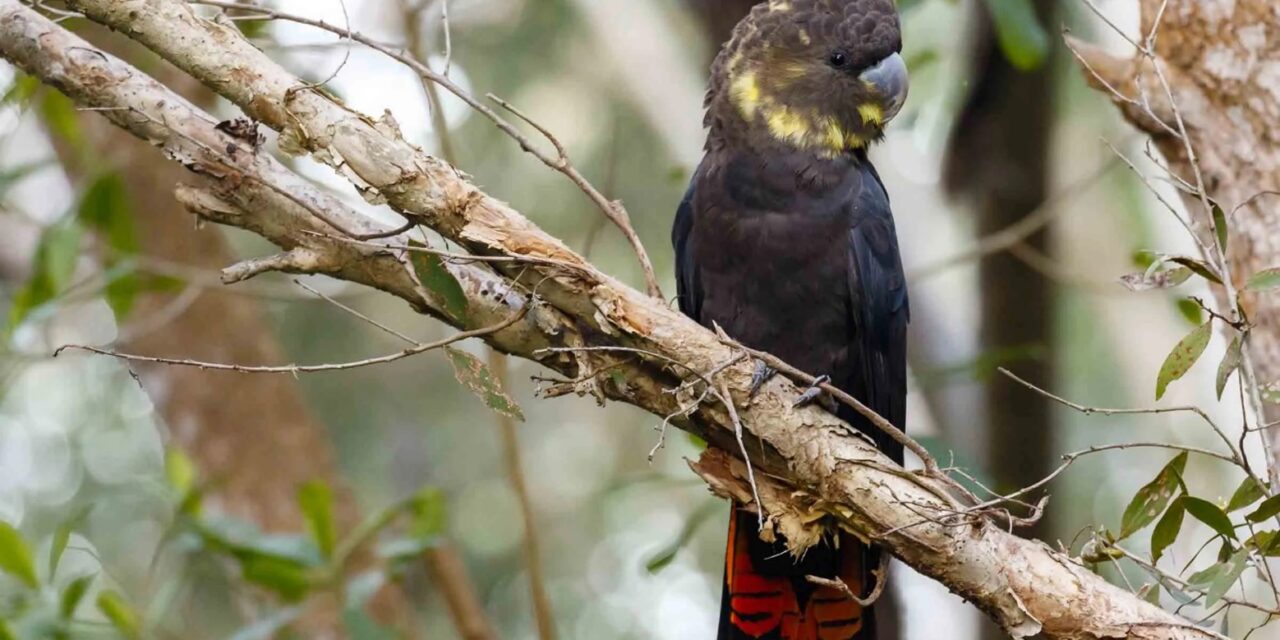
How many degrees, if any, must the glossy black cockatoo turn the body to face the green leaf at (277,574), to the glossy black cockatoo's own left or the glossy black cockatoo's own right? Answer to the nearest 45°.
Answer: approximately 90° to the glossy black cockatoo's own right

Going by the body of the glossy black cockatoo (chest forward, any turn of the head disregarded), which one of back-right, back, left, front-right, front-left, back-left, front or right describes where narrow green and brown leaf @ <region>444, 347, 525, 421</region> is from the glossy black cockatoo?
front-right

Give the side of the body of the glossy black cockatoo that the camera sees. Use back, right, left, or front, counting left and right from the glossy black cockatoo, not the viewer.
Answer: front

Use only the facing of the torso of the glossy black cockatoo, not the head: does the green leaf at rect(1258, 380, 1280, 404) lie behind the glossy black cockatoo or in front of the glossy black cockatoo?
in front

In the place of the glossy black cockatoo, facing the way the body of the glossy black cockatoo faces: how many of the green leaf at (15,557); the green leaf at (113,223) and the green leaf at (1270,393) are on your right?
2

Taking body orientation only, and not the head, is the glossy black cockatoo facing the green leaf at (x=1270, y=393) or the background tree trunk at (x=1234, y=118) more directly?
the green leaf

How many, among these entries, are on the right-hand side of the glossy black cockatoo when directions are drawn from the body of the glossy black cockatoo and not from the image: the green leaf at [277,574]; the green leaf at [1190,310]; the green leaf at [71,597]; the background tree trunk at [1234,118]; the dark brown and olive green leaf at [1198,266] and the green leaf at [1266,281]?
2

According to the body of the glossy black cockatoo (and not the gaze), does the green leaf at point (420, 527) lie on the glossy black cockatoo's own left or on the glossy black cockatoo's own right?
on the glossy black cockatoo's own right

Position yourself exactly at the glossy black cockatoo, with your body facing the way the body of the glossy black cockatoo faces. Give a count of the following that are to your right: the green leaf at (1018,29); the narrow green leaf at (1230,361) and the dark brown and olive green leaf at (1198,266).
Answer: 0

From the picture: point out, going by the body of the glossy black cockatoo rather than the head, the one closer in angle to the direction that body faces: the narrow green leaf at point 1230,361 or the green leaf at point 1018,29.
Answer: the narrow green leaf

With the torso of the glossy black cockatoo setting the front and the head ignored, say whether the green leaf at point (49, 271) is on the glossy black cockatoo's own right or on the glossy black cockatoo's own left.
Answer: on the glossy black cockatoo's own right

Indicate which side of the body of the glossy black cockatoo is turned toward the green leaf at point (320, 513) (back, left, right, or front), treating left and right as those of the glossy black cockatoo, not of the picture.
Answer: right

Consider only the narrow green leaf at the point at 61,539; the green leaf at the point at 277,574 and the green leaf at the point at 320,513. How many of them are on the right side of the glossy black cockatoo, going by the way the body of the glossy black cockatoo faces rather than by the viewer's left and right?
3

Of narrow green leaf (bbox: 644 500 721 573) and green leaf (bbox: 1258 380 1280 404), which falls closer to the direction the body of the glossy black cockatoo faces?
the green leaf

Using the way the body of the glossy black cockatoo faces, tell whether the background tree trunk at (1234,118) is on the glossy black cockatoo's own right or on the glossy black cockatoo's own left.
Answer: on the glossy black cockatoo's own left
